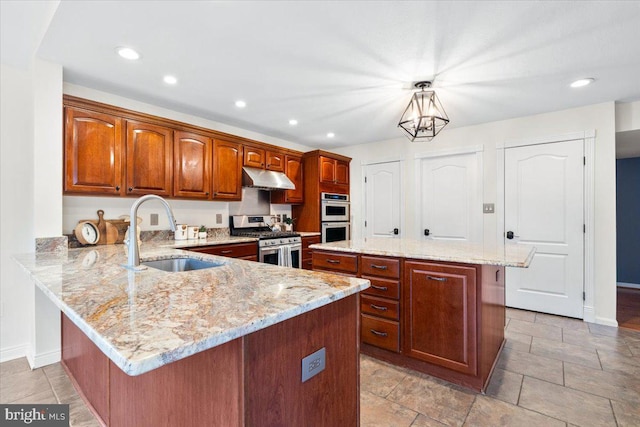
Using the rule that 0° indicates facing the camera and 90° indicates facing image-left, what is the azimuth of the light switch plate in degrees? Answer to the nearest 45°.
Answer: approximately 0°

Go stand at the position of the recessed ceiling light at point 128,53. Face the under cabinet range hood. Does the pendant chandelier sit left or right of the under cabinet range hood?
right

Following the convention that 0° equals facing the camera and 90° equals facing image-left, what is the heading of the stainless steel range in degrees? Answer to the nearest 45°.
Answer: approximately 315°

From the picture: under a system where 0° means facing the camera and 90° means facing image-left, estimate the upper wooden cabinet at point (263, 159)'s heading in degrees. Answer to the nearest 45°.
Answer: approximately 315°

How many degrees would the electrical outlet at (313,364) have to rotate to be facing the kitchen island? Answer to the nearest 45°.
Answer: approximately 90° to its left

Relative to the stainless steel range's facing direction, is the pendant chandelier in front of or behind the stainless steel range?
in front

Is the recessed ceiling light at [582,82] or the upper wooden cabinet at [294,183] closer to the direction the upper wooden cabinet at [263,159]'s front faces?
the recessed ceiling light

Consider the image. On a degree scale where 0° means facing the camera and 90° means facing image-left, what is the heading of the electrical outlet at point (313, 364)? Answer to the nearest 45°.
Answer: approximately 315°

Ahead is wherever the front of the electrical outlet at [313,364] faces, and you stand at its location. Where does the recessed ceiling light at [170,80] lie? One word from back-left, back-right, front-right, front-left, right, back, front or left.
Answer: back
